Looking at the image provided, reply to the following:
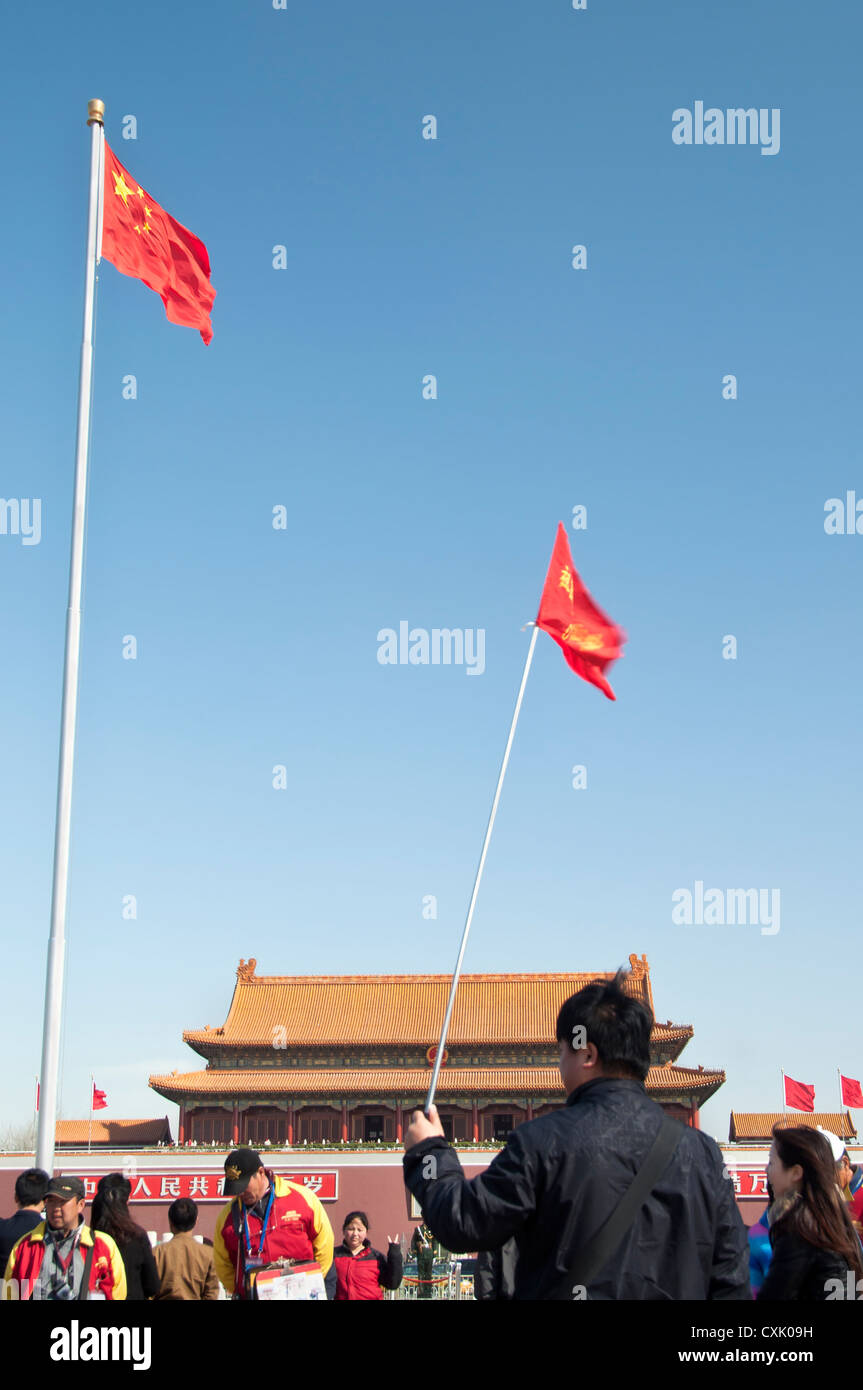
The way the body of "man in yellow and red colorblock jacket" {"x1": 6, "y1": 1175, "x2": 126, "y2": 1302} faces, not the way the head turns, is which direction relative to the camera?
toward the camera

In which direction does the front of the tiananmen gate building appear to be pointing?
toward the camera

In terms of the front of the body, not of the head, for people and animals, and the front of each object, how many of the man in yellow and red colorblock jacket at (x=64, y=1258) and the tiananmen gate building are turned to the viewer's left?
0

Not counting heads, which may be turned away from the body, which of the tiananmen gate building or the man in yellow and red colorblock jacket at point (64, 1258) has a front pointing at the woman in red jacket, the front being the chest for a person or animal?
the tiananmen gate building

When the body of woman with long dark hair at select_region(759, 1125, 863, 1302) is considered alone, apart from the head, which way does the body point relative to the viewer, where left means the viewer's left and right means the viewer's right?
facing to the left of the viewer

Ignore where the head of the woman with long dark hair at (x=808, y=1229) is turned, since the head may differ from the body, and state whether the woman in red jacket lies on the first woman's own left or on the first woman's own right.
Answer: on the first woman's own right

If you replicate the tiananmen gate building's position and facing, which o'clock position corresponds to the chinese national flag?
The chinese national flag is roughly at 12 o'clock from the tiananmen gate building.

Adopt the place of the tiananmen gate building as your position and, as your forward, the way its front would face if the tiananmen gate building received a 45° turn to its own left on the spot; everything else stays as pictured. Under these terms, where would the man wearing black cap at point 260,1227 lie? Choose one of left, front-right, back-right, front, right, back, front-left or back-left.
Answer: front-right

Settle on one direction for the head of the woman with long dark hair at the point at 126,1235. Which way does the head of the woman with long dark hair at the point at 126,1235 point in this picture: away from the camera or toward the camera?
away from the camera

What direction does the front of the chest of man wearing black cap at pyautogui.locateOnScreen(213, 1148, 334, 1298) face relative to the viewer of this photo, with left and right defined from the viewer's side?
facing the viewer and to the left of the viewer

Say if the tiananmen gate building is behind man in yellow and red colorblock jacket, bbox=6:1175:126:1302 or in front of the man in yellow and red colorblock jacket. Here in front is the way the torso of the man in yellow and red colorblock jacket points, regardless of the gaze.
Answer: behind

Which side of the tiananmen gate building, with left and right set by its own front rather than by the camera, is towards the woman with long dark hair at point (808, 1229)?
front

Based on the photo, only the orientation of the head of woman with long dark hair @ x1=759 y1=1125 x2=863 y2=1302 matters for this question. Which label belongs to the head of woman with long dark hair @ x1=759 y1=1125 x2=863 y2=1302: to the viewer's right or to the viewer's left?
to the viewer's left
